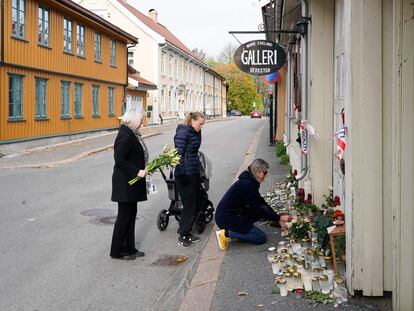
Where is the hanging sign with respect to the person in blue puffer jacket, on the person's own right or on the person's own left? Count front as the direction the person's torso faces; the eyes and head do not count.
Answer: on the person's own left

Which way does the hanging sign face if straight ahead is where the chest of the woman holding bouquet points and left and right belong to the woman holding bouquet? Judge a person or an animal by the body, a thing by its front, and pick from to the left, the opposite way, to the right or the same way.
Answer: to the right

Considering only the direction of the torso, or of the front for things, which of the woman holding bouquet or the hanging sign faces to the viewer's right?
the woman holding bouquet

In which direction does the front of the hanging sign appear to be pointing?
toward the camera

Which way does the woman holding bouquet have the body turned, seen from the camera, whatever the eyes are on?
to the viewer's right

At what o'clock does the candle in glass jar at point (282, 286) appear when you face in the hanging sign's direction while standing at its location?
The candle in glass jar is roughly at 12 o'clock from the hanging sign.

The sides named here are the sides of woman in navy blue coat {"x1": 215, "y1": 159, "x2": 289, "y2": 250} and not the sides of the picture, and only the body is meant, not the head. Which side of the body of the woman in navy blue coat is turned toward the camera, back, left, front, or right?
right

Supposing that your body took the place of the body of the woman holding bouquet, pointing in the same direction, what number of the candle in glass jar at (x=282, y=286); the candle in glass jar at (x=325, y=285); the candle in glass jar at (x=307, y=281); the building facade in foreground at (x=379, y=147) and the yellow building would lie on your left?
1

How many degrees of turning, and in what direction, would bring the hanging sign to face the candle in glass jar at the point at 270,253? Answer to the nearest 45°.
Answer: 0° — it already faces it
